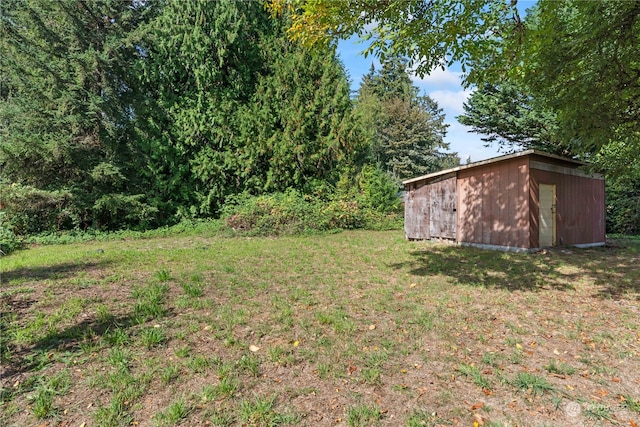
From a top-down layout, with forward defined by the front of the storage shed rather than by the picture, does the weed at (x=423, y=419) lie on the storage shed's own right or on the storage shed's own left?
on the storage shed's own right

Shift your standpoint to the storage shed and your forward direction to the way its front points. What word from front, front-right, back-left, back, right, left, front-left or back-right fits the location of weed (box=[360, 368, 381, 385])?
front-right

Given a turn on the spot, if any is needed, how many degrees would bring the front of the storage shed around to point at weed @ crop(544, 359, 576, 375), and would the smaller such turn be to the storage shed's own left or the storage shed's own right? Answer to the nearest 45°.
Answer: approximately 45° to the storage shed's own right

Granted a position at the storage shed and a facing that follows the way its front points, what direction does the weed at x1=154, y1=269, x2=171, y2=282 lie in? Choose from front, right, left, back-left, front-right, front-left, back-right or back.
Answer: right

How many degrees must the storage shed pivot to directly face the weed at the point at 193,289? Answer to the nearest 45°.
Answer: approximately 90° to its right

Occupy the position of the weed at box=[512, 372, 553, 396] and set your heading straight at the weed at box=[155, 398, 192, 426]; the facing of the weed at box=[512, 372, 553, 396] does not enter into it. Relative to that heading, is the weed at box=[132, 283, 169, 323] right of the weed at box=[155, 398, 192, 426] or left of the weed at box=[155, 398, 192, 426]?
right

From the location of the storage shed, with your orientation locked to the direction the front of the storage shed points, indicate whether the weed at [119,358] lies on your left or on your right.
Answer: on your right

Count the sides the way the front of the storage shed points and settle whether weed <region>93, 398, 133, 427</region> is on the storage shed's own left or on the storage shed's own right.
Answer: on the storage shed's own right

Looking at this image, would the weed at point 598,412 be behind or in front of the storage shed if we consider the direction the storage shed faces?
in front

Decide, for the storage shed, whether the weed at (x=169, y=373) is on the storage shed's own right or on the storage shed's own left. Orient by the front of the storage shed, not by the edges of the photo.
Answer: on the storage shed's own right
